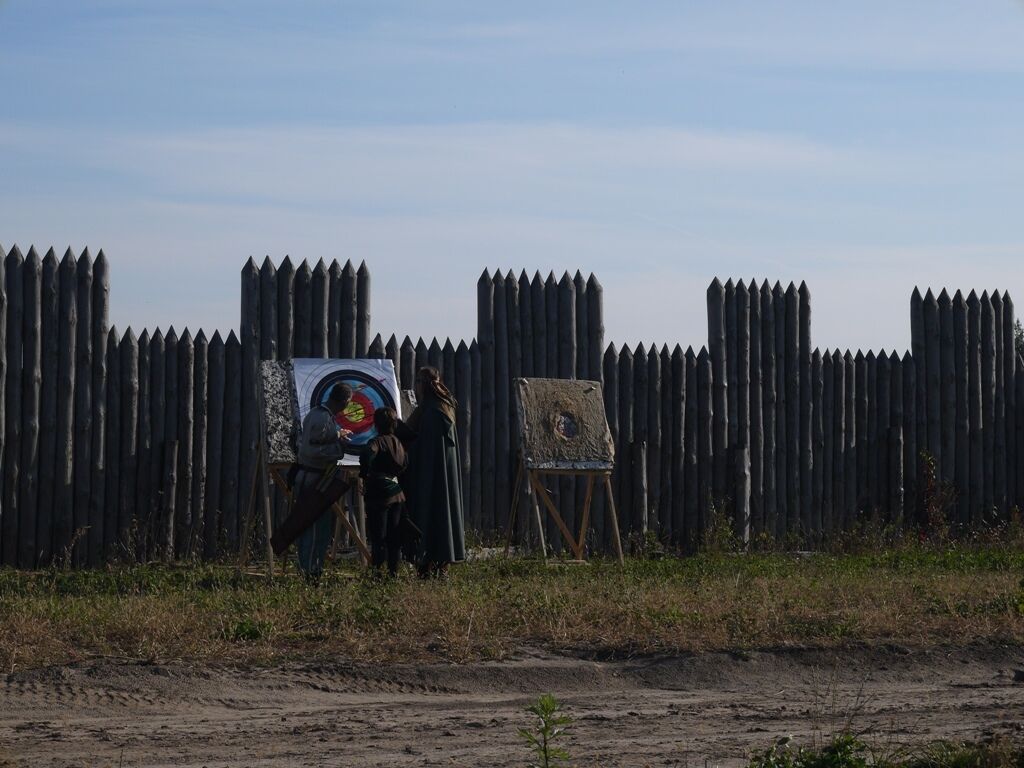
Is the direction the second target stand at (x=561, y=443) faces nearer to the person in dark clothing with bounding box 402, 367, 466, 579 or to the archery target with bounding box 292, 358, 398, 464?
the person in dark clothing

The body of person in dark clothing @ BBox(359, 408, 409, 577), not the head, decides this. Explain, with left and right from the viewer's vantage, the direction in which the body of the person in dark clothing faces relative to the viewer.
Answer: facing away from the viewer

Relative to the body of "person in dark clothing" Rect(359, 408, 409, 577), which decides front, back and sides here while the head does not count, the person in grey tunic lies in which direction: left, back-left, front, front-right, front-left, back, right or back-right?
left

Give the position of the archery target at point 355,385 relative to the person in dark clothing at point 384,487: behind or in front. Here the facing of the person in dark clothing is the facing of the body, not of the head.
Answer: in front

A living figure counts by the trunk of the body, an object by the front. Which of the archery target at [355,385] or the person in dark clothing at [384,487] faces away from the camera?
the person in dark clothing

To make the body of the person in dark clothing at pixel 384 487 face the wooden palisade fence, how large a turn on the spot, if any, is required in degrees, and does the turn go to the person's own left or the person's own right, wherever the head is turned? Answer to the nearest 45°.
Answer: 0° — they already face it

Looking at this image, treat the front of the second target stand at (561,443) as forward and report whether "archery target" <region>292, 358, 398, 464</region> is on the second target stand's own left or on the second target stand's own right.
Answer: on the second target stand's own right

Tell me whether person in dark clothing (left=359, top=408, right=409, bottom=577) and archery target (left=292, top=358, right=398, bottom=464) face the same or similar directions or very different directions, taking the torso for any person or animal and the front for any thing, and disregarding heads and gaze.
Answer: very different directions

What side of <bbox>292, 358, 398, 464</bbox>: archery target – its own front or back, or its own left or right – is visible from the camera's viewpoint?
front

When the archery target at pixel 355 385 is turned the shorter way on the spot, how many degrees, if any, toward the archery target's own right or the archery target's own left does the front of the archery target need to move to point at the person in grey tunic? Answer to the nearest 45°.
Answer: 0° — it already faces them

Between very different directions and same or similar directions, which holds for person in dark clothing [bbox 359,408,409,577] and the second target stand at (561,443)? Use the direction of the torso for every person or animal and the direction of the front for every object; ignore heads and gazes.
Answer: very different directions

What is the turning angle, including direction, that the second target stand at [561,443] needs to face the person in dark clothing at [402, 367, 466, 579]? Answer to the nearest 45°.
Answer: approximately 45° to its right
